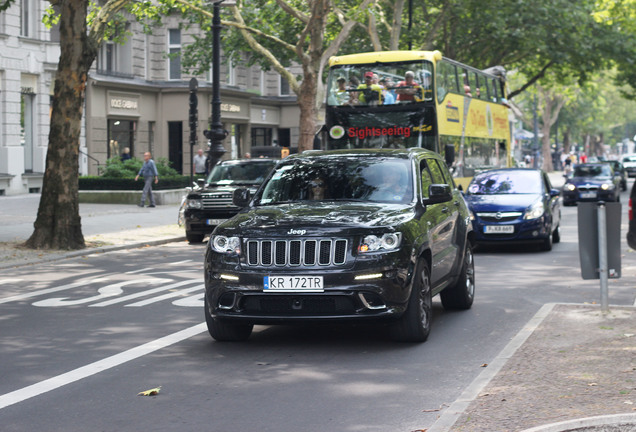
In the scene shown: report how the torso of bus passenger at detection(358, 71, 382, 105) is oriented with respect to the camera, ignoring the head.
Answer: toward the camera

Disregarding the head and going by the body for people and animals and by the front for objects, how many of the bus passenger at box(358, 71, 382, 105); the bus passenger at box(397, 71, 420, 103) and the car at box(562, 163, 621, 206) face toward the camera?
3

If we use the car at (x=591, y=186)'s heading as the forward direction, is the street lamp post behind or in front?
in front

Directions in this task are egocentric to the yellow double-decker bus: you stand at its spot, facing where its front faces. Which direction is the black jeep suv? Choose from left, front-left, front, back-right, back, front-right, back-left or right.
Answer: front-left

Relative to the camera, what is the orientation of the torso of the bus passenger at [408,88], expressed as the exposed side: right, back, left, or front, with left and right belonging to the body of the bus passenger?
front

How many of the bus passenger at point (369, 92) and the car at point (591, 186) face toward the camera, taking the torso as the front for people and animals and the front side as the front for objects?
2

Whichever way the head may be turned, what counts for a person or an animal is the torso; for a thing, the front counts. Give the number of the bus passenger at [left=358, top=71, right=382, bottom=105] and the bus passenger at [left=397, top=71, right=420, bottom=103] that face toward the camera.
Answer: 2

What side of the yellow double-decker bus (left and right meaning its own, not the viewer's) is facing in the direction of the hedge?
right

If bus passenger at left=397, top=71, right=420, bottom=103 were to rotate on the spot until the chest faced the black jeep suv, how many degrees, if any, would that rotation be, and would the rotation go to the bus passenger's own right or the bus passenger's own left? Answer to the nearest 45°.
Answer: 0° — they already face it

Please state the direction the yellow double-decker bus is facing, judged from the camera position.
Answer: facing the viewer and to the left of the viewer
